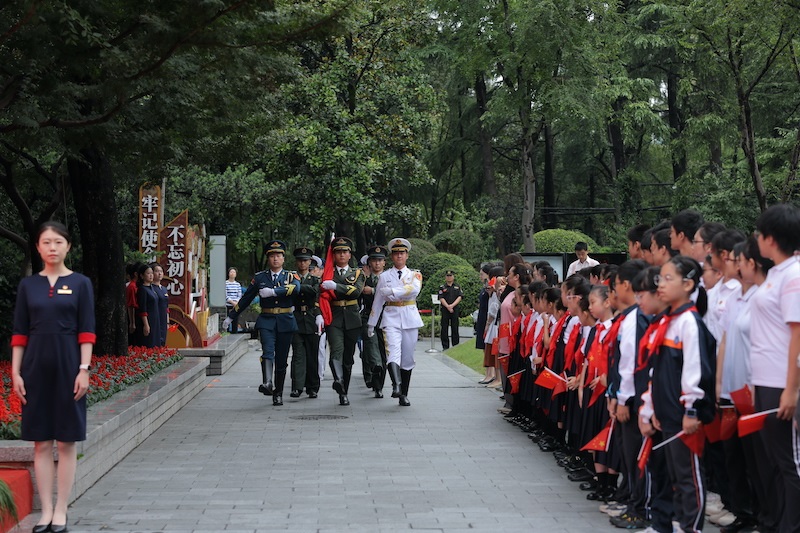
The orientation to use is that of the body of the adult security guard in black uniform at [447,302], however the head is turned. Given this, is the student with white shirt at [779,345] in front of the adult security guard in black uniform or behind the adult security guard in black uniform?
in front

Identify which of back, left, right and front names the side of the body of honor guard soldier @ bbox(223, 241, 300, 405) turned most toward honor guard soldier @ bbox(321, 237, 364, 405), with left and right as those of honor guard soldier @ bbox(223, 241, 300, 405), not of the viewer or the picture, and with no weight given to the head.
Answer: left

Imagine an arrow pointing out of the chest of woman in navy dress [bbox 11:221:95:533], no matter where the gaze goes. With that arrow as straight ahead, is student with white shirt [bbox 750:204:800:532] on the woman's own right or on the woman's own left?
on the woman's own left

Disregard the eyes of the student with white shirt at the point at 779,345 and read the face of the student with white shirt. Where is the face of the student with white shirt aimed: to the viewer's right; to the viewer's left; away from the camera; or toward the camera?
to the viewer's left

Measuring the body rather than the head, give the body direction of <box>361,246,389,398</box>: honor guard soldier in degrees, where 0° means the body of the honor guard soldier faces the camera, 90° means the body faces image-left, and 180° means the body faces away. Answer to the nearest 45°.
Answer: approximately 0°

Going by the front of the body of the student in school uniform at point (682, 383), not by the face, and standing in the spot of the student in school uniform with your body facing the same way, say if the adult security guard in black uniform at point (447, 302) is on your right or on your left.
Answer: on your right

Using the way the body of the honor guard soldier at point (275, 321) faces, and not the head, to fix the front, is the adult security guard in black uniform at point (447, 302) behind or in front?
behind

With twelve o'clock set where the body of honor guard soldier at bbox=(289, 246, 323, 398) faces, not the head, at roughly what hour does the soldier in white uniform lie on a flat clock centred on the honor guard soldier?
The soldier in white uniform is roughly at 10 o'clock from the honor guard soldier.

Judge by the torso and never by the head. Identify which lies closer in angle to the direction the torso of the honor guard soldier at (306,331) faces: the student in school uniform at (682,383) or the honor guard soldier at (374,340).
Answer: the student in school uniform

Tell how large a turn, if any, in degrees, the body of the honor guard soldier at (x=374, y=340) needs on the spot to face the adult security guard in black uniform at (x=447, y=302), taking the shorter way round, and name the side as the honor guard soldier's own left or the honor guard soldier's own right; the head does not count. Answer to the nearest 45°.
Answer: approximately 180°
